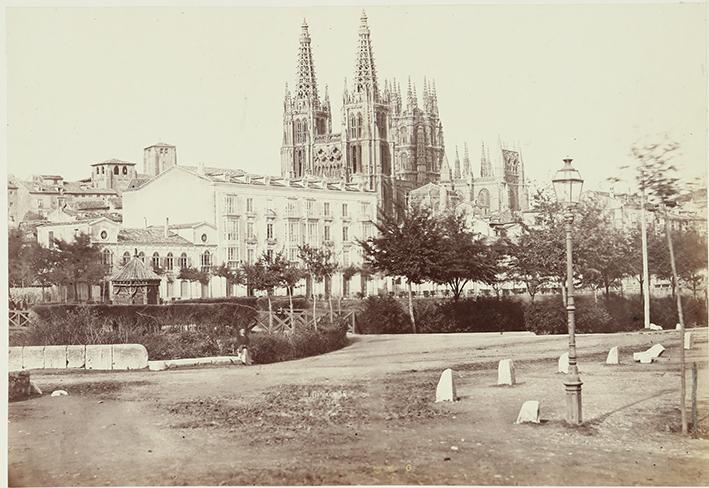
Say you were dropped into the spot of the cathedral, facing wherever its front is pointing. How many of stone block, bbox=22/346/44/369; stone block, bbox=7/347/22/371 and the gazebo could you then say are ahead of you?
3

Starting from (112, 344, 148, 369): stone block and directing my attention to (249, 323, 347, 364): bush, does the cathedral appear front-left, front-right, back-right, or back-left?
front-left

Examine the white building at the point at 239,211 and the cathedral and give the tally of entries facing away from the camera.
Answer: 0

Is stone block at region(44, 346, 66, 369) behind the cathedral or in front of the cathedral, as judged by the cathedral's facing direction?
in front

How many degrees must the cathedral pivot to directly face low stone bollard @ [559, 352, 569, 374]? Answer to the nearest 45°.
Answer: approximately 90° to its left

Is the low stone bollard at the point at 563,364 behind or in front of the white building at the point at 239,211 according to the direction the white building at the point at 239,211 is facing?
in front

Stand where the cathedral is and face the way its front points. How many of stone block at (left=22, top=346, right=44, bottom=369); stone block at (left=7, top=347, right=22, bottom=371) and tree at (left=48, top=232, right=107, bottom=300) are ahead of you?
3

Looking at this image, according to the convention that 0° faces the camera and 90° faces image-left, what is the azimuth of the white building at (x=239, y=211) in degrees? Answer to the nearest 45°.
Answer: approximately 315°

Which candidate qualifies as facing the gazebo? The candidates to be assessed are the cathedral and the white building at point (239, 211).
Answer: the cathedral
